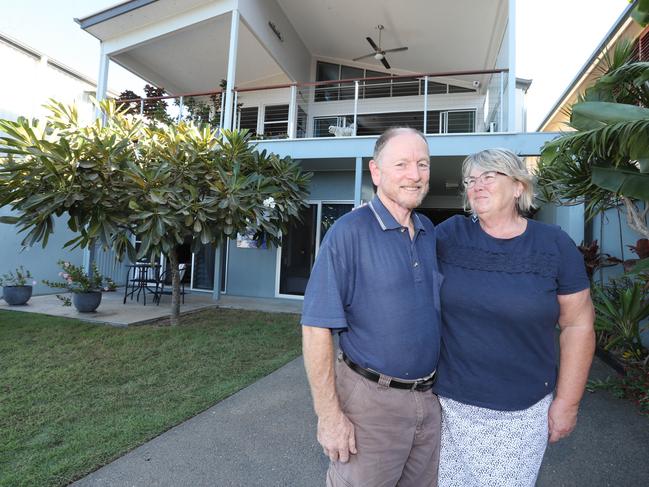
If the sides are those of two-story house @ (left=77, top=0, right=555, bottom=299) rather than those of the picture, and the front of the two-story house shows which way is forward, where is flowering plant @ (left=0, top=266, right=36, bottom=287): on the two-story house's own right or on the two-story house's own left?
on the two-story house's own right

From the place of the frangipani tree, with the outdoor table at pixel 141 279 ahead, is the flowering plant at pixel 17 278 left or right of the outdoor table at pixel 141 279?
left

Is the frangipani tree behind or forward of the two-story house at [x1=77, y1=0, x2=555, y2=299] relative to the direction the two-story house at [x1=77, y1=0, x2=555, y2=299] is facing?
forward

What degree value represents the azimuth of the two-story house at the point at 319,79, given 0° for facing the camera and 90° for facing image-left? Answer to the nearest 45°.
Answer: approximately 0°

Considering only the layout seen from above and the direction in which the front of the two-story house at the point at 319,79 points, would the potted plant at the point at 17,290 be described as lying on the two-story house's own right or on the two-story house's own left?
on the two-story house's own right

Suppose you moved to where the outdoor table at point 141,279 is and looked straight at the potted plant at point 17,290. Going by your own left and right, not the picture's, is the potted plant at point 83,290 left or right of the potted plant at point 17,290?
left

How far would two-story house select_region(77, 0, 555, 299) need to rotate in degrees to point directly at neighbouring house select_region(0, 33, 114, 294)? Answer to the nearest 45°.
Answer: approximately 90° to its right

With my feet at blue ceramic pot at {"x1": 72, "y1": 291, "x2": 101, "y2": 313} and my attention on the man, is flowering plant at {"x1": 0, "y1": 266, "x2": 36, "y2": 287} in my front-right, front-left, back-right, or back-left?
back-right

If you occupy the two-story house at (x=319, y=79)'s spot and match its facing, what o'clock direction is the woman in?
The woman is roughly at 12 o'clock from the two-story house.
